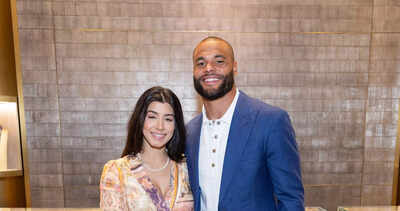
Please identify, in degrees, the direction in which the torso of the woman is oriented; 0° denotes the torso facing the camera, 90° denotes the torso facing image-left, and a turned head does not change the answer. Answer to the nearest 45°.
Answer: approximately 315°

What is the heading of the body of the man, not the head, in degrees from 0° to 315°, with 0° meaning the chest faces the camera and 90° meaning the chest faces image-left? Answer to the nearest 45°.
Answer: approximately 45°
